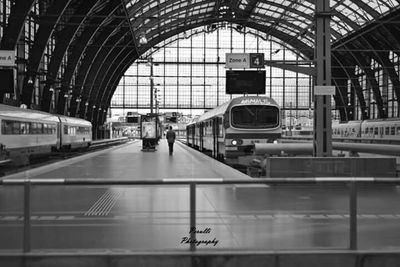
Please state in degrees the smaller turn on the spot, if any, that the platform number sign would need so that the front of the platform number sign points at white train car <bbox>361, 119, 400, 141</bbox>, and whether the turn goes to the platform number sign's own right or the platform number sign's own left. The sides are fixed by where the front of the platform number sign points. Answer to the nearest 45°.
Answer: approximately 135° to the platform number sign's own left

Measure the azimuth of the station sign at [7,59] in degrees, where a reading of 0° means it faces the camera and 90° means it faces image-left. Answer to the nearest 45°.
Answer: approximately 0°

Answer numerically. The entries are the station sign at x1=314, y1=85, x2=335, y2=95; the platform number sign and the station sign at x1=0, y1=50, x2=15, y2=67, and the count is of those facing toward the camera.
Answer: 3

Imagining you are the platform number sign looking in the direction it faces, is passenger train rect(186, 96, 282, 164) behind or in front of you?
behind

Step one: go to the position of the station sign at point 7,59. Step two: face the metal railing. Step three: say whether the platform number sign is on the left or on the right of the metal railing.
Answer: left

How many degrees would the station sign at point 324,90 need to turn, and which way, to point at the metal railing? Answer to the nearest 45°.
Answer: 0° — it already faces it

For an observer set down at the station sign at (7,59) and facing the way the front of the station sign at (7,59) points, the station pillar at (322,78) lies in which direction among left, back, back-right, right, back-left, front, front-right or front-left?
front-left

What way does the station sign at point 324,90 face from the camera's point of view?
toward the camera

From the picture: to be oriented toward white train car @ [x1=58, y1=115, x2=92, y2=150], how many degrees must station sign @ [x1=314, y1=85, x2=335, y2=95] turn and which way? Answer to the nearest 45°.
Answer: approximately 135° to its right

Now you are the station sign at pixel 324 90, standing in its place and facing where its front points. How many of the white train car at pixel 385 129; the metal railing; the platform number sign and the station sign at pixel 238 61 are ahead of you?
1
